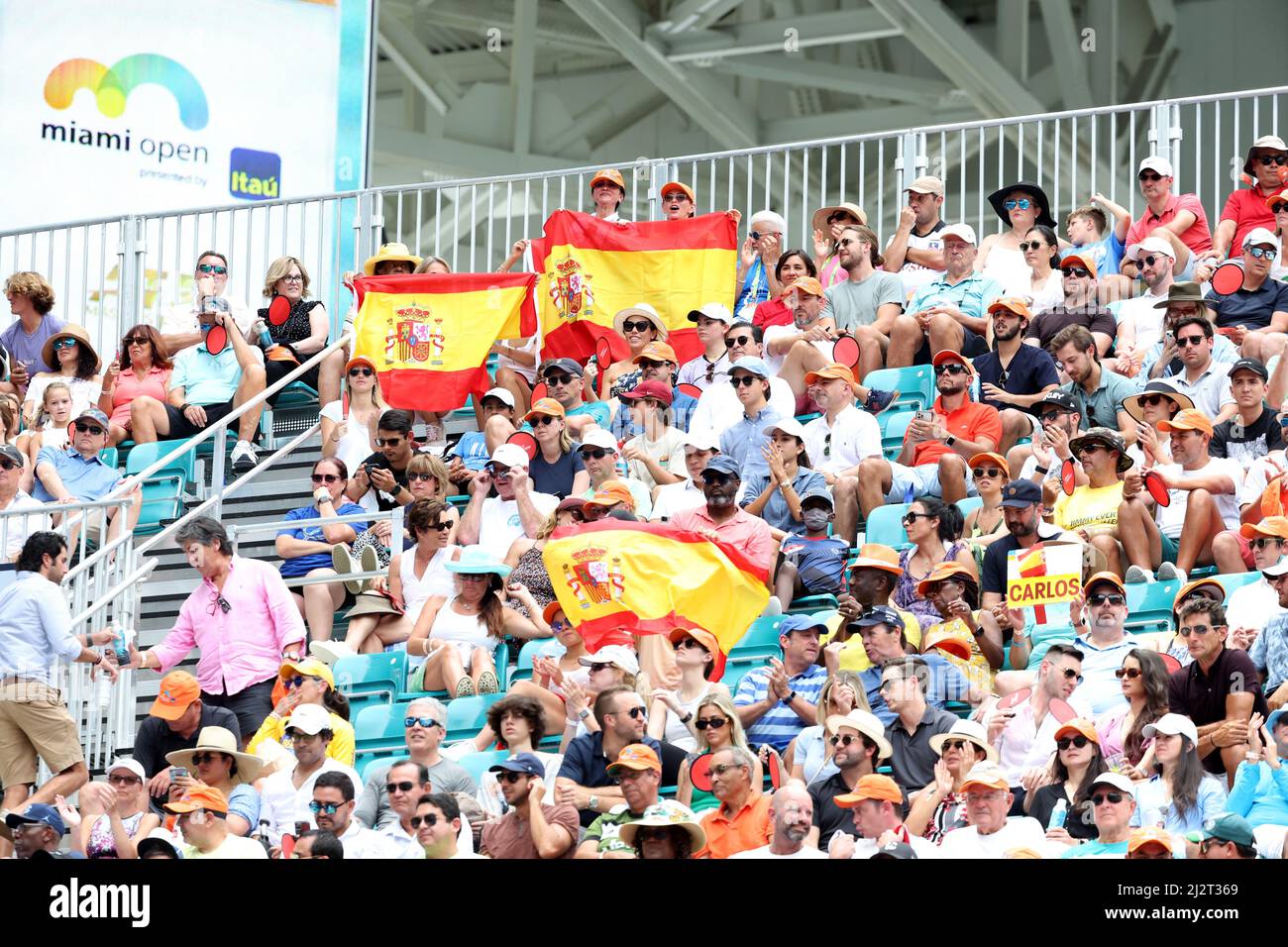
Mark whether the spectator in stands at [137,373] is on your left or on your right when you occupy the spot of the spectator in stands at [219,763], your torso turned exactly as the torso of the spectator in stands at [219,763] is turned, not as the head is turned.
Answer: on your right

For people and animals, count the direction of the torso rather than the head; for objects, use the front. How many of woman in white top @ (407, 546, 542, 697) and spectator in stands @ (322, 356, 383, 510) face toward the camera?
2

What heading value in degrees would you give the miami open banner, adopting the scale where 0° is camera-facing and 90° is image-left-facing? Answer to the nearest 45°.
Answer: approximately 0°

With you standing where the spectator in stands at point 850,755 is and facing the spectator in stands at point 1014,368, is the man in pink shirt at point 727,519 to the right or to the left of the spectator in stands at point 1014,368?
left

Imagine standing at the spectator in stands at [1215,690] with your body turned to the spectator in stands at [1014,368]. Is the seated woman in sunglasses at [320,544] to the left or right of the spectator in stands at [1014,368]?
left

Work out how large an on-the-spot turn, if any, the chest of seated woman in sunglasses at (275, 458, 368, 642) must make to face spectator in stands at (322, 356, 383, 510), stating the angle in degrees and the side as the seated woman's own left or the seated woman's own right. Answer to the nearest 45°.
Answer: approximately 180°

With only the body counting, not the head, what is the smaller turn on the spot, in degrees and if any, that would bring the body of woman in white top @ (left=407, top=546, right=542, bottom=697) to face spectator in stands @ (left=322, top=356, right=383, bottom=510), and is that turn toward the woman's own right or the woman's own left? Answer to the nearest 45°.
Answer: approximately 180°

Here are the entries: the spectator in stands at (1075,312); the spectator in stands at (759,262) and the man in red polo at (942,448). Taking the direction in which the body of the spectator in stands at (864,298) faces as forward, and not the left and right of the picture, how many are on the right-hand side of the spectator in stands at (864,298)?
1

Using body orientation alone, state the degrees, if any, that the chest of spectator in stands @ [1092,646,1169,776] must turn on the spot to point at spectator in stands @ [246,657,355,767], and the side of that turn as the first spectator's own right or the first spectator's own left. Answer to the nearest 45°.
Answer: approximately 45° to the first spectator's own right
